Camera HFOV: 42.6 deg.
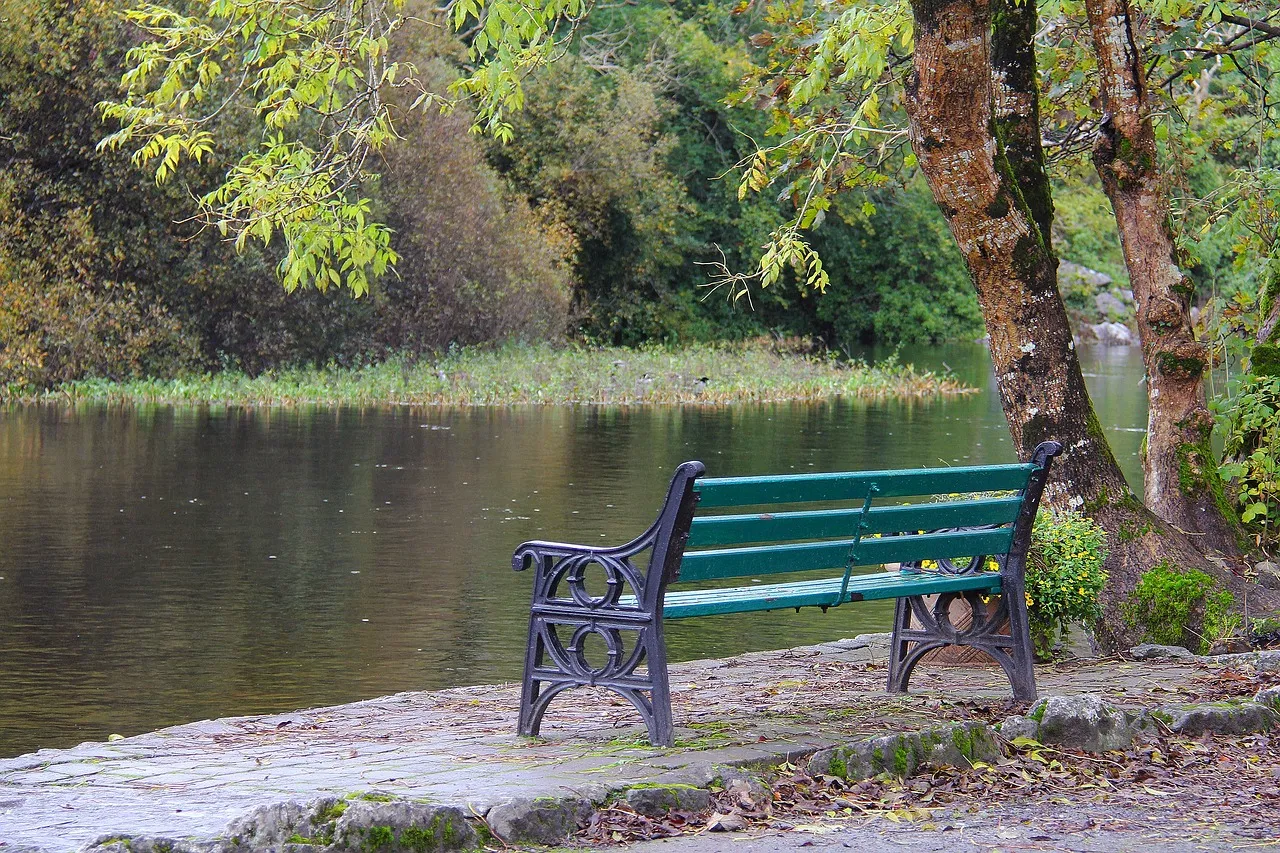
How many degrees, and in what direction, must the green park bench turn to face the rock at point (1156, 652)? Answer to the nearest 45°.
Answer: approximately 90° to its right

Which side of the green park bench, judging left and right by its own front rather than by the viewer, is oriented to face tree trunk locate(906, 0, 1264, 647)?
right

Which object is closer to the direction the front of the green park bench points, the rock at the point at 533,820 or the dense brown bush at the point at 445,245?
the dense brown bush

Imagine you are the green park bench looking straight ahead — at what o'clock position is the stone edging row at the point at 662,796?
The stone edging row is roughly at 8 o'clock from the green park bench.

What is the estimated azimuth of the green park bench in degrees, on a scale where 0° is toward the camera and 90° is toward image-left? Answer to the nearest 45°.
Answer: approximately 135°

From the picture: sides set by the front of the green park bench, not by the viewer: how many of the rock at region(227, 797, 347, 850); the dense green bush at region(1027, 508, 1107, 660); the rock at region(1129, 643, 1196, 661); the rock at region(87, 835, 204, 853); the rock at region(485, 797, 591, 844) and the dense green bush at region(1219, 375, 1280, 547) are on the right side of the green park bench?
3

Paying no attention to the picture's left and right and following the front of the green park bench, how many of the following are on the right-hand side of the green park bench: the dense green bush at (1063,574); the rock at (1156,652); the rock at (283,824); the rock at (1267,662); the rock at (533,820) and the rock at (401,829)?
3

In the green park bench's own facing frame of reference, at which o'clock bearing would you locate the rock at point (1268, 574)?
The rock is roughly at 3 o'clock from the green park bench.

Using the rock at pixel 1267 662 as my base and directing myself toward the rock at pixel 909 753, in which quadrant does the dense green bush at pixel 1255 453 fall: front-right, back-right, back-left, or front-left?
back-right
